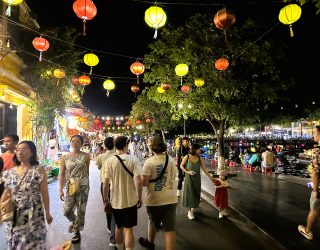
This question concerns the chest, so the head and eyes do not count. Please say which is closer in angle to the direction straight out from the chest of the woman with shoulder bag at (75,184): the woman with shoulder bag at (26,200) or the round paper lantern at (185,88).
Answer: the woman with shoulder bag

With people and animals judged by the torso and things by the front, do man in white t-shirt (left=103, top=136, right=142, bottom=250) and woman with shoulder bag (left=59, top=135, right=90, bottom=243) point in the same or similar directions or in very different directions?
very different directions

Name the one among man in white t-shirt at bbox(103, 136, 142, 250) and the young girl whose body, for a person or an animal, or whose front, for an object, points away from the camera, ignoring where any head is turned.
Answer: the man in white t-shirt

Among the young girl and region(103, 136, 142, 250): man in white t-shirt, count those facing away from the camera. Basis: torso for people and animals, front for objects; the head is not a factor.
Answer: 1

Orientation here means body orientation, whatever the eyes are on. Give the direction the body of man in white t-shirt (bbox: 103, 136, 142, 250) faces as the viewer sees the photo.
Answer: away from the camera

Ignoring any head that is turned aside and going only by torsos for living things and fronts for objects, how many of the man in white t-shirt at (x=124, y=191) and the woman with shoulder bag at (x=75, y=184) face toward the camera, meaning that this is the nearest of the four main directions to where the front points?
1

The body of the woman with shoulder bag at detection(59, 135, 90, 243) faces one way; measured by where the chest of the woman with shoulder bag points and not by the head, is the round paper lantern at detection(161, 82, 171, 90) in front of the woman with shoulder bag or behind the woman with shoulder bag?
behind

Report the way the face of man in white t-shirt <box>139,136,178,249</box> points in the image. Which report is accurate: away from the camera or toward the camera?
away from the camera

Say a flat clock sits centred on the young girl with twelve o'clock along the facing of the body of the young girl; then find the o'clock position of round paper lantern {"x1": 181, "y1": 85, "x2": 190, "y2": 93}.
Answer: The round paper lantern is roughly at 4 o'clock from the young girl.

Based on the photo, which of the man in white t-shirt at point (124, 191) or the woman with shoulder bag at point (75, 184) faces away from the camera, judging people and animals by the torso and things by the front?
the man in white t-shirt
